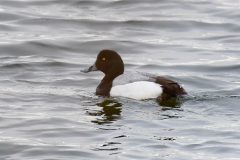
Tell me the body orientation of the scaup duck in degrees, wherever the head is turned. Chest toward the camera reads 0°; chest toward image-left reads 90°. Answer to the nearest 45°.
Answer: approximately 90°
